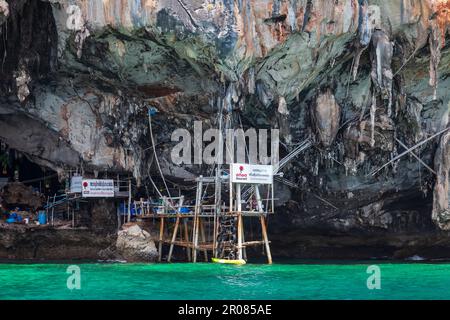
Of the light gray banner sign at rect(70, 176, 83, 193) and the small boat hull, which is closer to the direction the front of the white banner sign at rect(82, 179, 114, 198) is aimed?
the small boat hull

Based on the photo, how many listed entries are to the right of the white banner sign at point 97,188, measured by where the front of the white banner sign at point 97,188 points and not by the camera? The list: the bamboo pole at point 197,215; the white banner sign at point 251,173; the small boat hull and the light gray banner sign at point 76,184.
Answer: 1

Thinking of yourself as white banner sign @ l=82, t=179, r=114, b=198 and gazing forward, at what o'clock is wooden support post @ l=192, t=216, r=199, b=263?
The wooden support post is roughly at 10 o'clock from the white banner sign.

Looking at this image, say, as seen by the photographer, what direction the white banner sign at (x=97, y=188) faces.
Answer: facing the viewer

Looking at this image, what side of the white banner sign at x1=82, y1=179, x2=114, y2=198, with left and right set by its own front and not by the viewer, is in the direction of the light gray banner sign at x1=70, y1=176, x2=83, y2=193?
right

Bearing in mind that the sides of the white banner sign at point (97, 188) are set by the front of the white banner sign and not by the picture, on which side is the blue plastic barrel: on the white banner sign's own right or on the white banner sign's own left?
on the white banner sign's own right

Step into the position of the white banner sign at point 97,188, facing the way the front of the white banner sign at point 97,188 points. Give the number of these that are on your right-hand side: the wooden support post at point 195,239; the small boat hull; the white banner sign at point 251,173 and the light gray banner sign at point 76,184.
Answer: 1

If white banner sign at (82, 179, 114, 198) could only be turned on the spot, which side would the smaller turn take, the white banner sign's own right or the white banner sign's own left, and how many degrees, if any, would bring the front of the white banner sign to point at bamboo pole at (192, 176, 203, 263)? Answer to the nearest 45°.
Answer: approximately 45° to the white banner sign's own left
